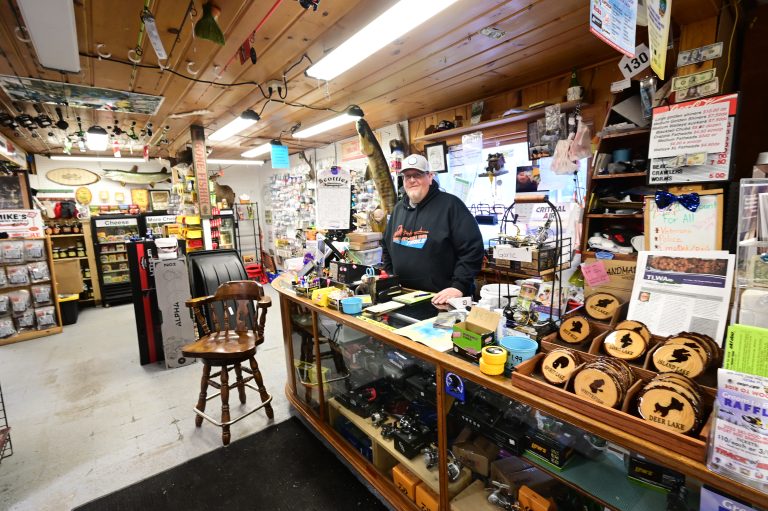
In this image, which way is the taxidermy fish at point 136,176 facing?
to the viewer's left

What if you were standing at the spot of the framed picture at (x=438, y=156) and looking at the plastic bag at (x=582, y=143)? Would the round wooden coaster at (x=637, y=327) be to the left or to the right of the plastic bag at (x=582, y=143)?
right

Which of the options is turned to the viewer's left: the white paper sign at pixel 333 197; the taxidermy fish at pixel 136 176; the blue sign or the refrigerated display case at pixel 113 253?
the taxidermy fish

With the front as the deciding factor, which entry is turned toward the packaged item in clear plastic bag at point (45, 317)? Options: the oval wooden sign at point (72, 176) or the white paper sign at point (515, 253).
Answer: the oval wooden sign

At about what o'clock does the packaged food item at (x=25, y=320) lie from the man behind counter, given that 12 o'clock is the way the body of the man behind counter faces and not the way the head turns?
The packaged food item is roughly at 2 o'clock from the man behind counter.

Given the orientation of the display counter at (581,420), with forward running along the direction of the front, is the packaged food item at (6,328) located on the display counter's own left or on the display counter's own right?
on the display counter's own right

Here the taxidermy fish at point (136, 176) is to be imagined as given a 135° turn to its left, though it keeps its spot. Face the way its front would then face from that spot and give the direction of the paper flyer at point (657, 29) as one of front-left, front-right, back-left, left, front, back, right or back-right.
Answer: front-right

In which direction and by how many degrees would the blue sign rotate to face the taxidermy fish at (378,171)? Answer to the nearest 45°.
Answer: approximately 45° to its left

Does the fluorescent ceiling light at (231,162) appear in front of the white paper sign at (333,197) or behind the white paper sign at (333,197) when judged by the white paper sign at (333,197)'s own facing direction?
behind

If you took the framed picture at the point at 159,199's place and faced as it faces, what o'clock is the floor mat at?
The floor mat is roughly at 12 o'clock from the framed picture.

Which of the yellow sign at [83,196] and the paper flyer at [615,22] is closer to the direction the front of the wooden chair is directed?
the paper flyer

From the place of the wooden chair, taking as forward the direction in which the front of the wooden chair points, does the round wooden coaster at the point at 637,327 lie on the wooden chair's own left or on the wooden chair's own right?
on the wooden chair's own left

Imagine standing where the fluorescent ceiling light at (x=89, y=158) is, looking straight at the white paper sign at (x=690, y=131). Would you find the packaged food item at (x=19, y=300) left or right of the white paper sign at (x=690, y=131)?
right
